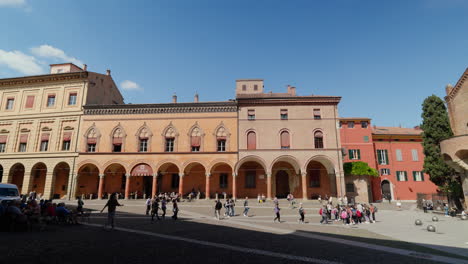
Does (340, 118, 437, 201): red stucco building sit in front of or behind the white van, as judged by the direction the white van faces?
in front

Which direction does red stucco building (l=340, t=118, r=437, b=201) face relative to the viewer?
toward the camera

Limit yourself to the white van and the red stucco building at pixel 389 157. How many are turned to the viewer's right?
1

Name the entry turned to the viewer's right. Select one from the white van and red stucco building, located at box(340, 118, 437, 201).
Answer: the white van

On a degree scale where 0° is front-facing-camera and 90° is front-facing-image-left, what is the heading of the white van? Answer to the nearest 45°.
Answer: approximately 270°

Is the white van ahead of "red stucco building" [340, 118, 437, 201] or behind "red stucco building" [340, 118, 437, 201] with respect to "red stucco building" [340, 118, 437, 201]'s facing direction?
ahead

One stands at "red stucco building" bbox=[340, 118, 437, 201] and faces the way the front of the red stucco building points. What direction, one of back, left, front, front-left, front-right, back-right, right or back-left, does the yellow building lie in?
front-right
